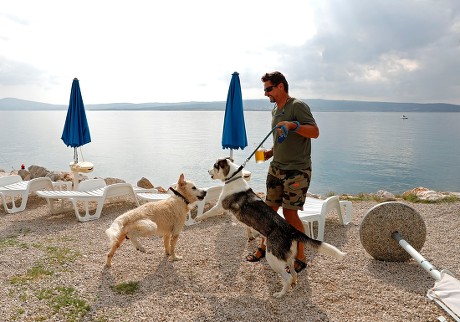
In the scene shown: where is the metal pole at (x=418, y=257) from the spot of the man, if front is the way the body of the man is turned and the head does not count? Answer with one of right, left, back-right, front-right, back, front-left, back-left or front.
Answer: back-left

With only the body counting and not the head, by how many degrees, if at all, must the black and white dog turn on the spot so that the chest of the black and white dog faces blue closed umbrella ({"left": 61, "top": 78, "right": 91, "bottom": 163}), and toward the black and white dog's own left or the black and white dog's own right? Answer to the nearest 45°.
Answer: approximately 45° to the black and white dog's own right

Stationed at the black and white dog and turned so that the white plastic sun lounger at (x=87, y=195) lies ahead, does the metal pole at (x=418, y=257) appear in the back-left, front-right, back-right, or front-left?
back-right

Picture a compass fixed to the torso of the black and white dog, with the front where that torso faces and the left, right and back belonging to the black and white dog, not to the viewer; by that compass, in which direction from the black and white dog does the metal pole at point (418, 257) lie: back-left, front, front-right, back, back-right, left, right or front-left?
back

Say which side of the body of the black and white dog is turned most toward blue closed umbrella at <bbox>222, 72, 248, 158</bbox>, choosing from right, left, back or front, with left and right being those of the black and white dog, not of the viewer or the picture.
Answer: right

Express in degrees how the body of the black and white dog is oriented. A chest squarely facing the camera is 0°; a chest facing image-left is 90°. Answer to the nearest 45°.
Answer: approximately 90°

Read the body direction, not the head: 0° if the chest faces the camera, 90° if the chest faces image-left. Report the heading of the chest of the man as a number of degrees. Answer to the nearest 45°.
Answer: approximately 45°

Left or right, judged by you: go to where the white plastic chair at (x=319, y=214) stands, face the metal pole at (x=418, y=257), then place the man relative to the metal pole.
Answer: right

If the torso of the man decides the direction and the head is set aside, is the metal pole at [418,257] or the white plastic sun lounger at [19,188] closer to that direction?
the white plastic sun lounger

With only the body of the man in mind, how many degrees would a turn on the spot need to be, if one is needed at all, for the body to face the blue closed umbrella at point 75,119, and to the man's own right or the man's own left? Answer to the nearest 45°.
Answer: approximately 90° to the man's own right
